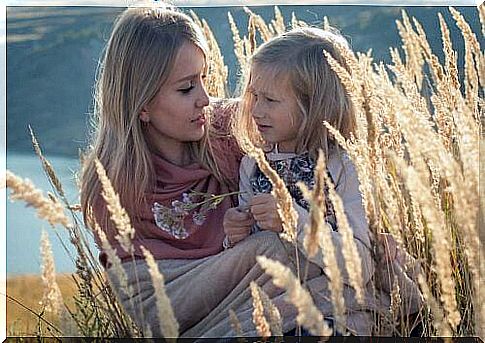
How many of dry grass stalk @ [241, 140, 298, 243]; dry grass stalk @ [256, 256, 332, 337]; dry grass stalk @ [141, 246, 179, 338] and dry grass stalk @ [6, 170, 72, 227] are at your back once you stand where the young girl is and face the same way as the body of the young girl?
0

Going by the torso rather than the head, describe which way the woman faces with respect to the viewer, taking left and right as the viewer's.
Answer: facing the viewer and to the right of the viewer

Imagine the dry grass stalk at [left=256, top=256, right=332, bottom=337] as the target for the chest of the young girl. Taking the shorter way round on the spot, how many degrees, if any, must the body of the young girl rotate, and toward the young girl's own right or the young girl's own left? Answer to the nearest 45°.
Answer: approximately 45° to the young girl's own left

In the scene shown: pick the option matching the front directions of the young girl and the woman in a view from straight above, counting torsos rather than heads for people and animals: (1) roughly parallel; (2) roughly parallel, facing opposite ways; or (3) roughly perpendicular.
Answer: roughly perpendicular

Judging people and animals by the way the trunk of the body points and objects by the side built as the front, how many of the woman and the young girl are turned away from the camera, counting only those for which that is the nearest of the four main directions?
0

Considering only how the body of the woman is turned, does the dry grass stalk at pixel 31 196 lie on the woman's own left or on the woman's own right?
on the woman's own right

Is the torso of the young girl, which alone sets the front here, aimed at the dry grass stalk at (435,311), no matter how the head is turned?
no

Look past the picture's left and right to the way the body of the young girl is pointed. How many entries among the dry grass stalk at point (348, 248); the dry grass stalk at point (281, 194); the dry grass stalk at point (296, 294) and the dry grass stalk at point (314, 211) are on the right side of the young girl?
0

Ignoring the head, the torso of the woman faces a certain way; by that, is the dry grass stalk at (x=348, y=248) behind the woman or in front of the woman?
in front

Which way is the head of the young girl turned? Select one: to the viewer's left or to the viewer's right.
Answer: to the viewer's left

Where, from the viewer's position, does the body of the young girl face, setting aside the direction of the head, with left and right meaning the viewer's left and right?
facing the viewer and to the left of the viewer

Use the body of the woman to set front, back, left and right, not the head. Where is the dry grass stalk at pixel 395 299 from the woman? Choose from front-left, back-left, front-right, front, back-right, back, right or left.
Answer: front

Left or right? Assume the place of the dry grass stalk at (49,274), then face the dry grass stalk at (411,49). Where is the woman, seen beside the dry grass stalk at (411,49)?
left

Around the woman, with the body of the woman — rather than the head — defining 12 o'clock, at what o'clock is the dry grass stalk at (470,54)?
The dry grass stalk is roughly at 11 o'clock from the woman.
